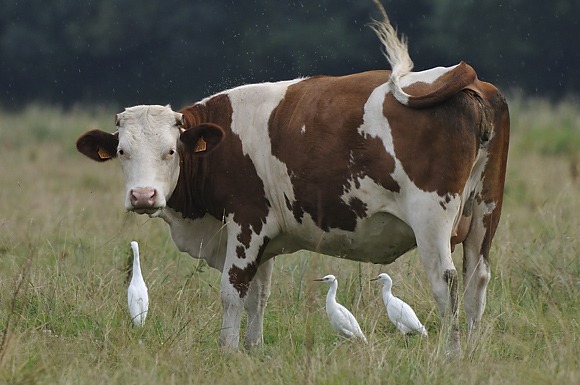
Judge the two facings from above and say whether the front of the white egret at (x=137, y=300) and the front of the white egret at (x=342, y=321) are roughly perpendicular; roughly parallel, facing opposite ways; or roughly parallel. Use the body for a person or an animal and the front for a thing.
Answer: roughly perpendicular

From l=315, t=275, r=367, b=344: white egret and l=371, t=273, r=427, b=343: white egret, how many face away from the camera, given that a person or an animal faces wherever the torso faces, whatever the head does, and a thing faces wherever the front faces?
0

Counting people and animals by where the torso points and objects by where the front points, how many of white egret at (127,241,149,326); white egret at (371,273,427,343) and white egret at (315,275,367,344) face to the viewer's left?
2

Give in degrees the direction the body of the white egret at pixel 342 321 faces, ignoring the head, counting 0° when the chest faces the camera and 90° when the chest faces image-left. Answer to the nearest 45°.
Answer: approximately 90°

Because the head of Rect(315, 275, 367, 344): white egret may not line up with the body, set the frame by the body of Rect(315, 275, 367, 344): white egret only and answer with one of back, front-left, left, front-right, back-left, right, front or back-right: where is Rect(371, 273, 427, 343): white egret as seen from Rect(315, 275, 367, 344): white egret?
back

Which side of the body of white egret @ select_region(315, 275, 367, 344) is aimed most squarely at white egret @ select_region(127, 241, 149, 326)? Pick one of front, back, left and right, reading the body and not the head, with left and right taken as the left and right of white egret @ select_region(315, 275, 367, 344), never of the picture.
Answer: front

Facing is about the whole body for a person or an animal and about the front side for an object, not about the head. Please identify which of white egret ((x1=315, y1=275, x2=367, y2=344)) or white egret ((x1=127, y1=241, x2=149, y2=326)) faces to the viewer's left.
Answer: white egret ((x1=315, y1=275, x2=367, y2=344))

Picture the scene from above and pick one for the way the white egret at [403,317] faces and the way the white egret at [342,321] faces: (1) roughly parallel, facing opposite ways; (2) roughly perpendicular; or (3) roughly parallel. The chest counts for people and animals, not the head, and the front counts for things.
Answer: roughly parallel

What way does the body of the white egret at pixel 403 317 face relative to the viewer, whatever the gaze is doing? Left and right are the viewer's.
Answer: facing to the left of the viewer

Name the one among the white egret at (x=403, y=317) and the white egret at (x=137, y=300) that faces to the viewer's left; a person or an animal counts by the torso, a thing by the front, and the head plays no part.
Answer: the white egret at (x=403, y=317)
